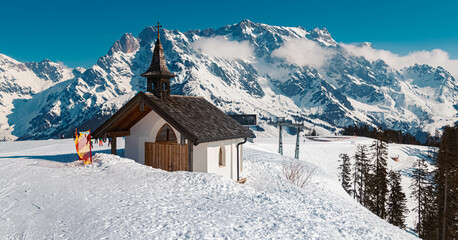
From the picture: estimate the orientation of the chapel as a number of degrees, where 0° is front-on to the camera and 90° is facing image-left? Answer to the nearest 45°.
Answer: approximately 45°

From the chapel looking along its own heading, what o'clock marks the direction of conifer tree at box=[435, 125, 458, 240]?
The conifer tree is roughly at 7 o'clock from the chapel.
